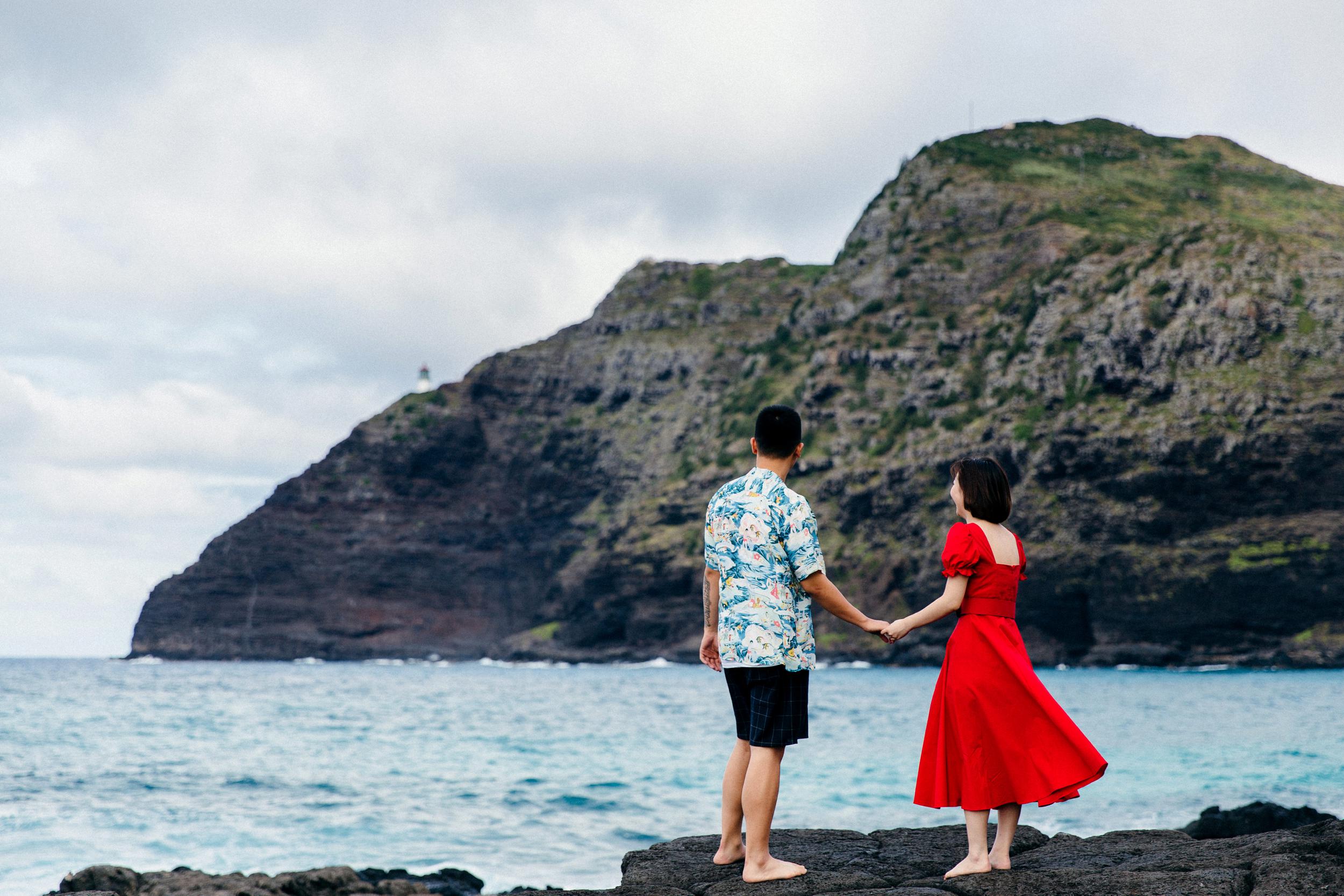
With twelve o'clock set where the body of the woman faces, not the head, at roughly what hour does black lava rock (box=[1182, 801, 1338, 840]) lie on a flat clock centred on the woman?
The black lava rock is roughly at 2 o'clock from the woman.

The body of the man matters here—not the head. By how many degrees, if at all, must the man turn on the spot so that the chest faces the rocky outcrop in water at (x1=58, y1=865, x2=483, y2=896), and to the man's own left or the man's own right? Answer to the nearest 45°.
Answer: approximately 90° to the man's own left

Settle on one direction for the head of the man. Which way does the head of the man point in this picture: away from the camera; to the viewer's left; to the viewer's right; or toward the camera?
away from the camera

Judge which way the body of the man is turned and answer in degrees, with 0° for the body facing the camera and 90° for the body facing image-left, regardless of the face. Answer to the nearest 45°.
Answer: approximately 225°

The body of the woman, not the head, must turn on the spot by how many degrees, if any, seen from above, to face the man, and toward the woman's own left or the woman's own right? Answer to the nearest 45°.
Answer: approximately 90° to the woman's own left

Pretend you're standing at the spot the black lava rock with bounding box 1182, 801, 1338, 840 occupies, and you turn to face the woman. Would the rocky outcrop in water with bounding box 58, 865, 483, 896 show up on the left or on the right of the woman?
right

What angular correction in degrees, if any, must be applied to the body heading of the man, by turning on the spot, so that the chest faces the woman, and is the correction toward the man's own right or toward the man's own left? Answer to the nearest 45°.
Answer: approximately 45° to the man's own right

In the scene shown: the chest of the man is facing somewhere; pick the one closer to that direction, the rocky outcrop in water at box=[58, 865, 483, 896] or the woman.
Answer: the woman

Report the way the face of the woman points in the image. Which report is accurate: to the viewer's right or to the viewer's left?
to the viewer's left

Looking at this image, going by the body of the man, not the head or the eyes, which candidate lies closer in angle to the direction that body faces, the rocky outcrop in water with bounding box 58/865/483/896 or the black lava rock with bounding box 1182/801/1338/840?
the black lava rock

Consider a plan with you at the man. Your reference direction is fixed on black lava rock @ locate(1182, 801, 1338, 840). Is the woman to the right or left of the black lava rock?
right
